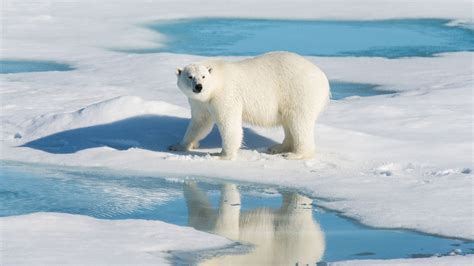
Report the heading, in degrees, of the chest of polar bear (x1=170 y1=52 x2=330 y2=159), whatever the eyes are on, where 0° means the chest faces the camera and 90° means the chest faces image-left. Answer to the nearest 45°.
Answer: approximately 90°

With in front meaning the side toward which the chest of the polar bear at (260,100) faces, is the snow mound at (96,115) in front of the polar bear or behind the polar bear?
in front
